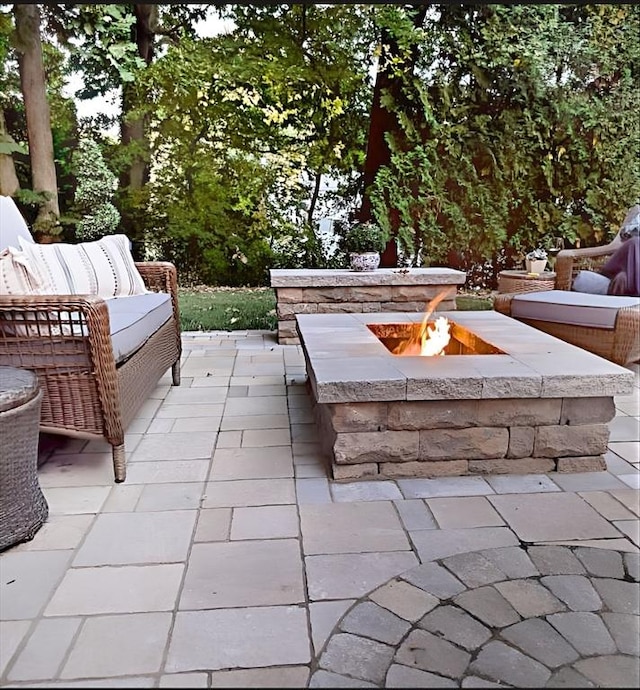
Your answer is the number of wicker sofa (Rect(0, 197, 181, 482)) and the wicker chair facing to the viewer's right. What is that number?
1

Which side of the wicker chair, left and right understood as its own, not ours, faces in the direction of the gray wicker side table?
front

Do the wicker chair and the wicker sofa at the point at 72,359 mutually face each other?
yes

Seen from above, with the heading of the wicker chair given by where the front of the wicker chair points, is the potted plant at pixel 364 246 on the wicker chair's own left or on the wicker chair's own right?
on the wicker chair's own right

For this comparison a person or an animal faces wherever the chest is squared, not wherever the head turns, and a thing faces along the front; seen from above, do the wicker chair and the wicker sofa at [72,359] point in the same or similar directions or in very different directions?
very different directions

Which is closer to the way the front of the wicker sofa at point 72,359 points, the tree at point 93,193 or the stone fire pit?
the stone fire pit

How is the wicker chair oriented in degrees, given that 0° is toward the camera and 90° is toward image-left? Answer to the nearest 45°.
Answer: approximately 45°

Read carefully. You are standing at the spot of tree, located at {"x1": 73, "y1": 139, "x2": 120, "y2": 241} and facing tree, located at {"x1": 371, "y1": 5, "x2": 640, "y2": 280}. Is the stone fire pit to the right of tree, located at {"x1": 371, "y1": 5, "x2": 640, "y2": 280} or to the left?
right

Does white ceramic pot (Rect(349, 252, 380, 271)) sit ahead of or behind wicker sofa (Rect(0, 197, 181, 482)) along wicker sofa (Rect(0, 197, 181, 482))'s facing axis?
ahead

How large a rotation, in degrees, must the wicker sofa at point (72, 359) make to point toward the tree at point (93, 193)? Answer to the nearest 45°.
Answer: approximately 90° to its left

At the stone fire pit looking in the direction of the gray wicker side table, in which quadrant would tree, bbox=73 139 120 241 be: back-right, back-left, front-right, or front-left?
front-right

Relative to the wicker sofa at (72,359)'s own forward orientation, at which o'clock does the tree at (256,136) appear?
The tree is roughly at 10 o'clock from the wicker sofa.

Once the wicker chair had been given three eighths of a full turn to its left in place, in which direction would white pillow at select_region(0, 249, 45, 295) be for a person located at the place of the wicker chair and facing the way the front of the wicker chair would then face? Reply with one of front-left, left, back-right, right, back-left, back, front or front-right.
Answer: back-right

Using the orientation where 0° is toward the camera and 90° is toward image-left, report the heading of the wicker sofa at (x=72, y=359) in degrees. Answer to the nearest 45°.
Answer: approximately 270°

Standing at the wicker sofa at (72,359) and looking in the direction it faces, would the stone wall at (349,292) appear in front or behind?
in front

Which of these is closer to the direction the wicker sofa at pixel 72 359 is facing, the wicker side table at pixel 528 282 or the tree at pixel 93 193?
the wicker side table

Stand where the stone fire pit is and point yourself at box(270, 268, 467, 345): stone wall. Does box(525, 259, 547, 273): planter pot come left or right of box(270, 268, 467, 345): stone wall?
right
